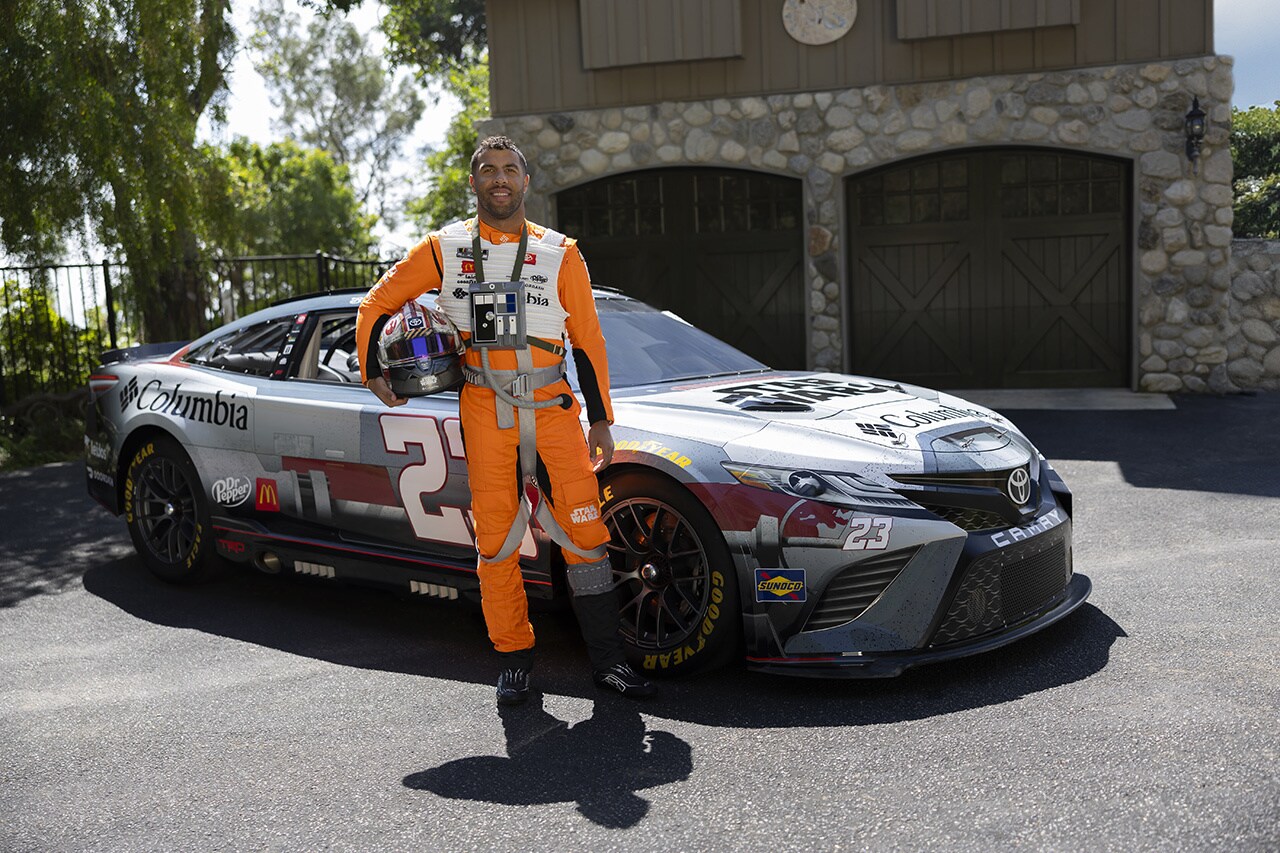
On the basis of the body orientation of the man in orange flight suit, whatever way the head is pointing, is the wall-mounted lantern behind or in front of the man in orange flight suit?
behind

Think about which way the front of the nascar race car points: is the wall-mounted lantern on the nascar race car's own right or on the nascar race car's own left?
on the nascar race car's own left

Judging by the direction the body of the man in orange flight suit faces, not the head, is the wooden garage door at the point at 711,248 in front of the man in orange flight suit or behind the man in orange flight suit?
behind

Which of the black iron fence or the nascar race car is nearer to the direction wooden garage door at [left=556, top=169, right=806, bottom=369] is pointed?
the nascar race car

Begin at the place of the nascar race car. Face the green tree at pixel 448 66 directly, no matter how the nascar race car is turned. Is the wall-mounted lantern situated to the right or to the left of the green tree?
right

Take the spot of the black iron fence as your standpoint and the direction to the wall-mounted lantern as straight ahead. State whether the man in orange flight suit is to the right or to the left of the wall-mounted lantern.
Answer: right

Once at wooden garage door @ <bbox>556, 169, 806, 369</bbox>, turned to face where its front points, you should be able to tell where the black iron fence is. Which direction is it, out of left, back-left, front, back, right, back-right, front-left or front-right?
right

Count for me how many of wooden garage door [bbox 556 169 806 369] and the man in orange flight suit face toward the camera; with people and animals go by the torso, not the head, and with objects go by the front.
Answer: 2

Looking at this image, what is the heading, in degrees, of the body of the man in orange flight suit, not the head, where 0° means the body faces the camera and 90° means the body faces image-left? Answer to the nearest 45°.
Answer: approximately 0°

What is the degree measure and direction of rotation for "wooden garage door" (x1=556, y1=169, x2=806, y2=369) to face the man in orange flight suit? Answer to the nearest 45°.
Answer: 0° — it already faces them

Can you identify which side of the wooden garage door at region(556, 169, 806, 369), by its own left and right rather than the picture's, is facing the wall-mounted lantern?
left

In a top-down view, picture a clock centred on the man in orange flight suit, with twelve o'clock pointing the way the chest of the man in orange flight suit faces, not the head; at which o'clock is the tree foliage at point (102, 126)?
The tree foliage is roughly at 5 o'clock from the man in orange flight suit.

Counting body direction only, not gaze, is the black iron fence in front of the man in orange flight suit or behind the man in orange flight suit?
behind
